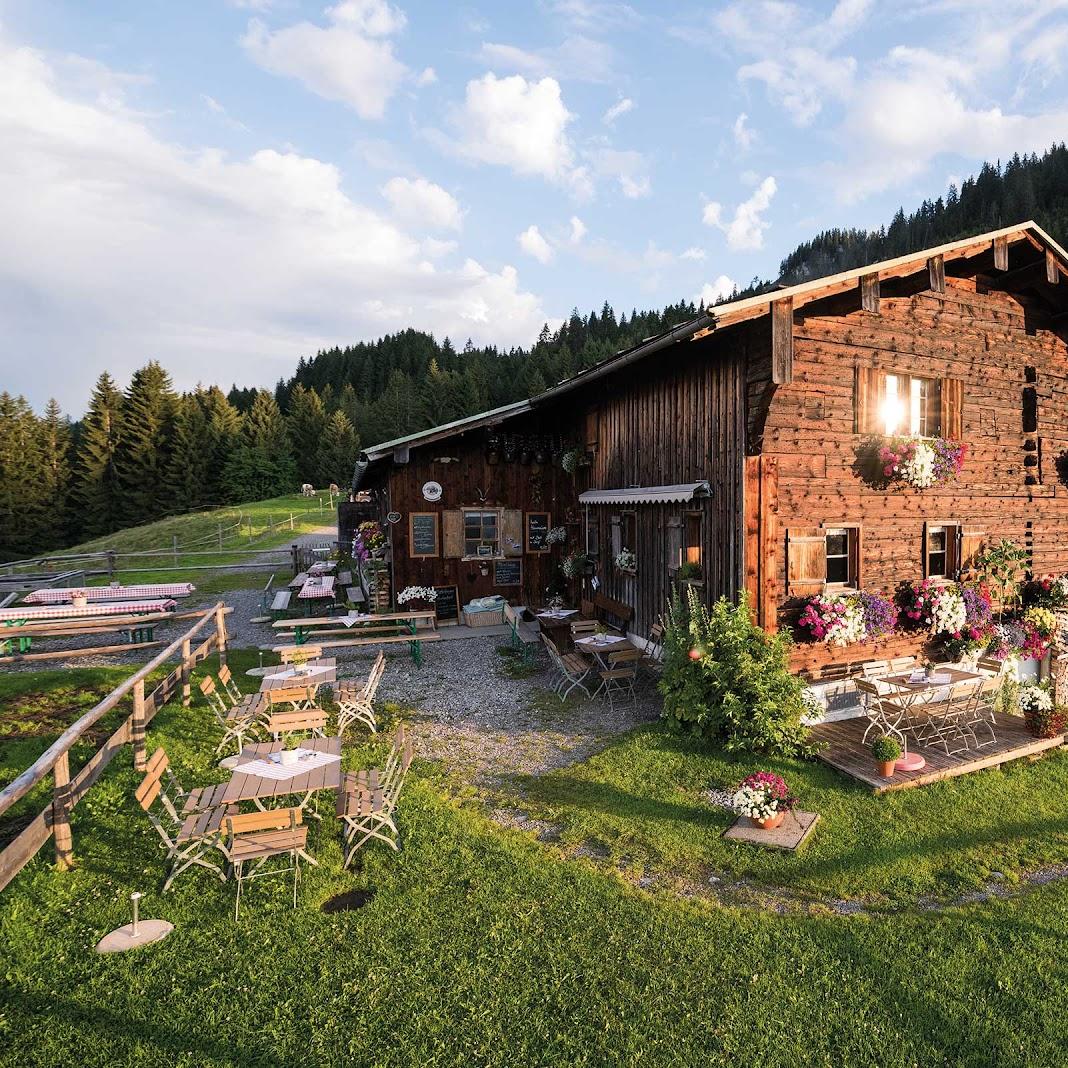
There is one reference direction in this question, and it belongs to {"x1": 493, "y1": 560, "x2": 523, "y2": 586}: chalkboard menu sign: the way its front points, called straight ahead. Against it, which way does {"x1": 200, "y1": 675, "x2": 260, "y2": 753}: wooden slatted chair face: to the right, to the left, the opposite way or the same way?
to the left

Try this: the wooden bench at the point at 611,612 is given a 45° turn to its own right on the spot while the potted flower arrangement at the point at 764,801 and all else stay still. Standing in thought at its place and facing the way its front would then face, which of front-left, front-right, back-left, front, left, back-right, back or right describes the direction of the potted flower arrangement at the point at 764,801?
left

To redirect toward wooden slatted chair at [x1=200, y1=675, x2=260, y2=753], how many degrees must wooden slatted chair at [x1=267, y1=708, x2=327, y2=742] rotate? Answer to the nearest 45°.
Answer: approximately 135° to its right

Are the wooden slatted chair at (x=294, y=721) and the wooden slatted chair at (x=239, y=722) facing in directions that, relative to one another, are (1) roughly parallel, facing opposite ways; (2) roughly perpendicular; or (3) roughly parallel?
roughly perpendicular

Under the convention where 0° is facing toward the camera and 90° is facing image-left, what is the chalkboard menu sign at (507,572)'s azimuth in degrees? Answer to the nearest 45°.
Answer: approximately 0°

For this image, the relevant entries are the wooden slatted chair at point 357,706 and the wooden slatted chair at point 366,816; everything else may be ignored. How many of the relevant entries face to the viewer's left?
2

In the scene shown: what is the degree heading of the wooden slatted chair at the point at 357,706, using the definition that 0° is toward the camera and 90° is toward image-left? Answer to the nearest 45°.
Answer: approximately 90°

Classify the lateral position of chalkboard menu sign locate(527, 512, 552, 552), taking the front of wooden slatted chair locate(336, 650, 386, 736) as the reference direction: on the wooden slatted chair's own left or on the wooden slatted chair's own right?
on the wooden slatted chair's own right

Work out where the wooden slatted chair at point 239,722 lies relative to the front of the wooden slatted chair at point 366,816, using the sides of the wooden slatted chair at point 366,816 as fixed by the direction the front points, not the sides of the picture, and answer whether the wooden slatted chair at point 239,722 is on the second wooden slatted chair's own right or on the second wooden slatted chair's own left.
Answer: on the second wooden slatted chair's own right

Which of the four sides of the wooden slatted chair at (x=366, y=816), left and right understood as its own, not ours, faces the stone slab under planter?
back

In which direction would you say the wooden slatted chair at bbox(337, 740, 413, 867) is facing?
to the viewer's left

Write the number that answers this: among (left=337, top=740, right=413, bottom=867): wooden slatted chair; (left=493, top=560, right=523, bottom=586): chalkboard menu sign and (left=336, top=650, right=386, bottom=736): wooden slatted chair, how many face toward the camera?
1

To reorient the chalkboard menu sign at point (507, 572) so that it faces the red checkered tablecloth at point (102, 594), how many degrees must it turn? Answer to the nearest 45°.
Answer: approximately 90° to its right

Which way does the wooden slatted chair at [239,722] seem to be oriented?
to the viewer's right
